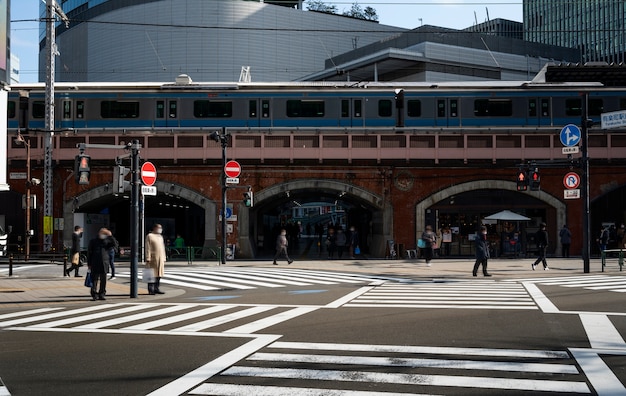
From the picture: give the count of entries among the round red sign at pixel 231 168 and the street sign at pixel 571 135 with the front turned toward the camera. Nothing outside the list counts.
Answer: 2

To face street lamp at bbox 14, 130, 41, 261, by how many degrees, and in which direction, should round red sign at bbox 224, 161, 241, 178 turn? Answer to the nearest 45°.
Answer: approximately 135° to its right

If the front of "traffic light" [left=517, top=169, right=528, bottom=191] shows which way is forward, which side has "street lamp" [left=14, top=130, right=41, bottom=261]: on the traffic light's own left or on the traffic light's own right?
on the traffic light's own right

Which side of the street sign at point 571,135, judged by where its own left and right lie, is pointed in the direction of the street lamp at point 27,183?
right

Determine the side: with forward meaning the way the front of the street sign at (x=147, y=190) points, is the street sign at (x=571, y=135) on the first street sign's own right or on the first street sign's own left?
on the first street sign's own left

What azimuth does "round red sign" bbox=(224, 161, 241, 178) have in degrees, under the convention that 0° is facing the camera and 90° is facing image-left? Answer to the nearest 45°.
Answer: approximately 0°

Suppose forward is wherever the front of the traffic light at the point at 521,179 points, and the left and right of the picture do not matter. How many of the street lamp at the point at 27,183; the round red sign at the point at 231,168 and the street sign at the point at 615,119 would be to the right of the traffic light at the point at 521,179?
2

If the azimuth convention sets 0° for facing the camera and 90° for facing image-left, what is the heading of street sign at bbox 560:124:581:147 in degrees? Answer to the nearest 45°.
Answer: approximately 0°
